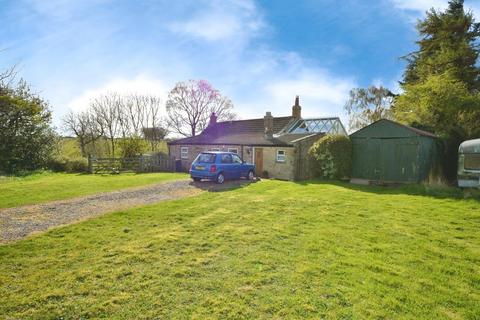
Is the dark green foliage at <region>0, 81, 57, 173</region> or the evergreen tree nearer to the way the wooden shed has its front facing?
the dark green foliage

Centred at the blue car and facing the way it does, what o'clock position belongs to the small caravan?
The small caravan is roughly at 2 o'clock from the blue car.

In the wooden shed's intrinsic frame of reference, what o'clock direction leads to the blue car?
The blue car is roughly at 2 o'clock from the wooden shed.

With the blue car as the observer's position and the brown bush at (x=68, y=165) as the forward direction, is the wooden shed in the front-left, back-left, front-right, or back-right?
back-right

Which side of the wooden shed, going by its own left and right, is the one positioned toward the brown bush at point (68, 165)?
right

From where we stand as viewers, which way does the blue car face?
facing away from the viewer and to the right of the viewer

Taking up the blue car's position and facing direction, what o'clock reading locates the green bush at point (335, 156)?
The green bush is roughly at 1 o'clock from the blue car.

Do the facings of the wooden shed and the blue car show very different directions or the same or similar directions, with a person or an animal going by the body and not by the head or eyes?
very different directions

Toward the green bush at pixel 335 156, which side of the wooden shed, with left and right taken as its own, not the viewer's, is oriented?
right

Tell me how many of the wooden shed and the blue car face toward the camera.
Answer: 1

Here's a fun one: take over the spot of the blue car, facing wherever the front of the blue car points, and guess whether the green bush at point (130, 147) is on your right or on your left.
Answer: on your left

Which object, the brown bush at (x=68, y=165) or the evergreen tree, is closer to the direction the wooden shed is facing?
the brown bush

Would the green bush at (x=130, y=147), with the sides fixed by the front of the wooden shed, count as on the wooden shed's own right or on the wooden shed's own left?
on the wooden shed's own right
